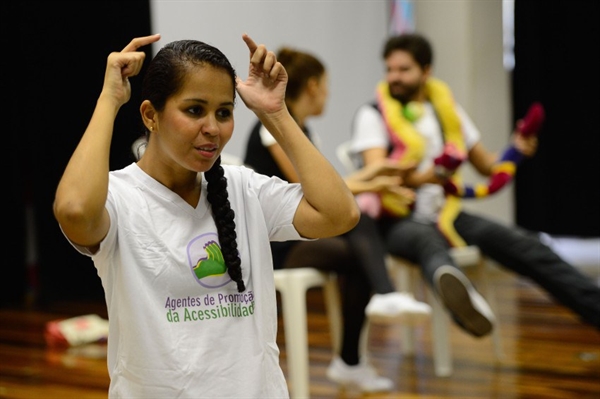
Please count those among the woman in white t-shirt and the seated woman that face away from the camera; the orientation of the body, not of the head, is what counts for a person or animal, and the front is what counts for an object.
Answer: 0

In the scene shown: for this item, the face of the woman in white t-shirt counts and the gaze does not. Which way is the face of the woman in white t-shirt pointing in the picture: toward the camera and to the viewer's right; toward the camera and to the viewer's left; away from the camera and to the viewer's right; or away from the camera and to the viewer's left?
toward the camera and to the viewer's right

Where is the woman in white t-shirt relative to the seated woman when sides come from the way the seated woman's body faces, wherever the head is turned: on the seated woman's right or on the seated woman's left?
on the seated woman's right

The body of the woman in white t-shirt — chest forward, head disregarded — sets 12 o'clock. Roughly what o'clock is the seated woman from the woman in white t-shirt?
The seated woman is roughly at 8 o'clock from the woman in white t-shirt.

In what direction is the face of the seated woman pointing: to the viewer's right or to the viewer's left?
to the viewer's right

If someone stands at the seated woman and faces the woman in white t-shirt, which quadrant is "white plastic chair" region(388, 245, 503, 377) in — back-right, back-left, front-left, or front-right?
back-left

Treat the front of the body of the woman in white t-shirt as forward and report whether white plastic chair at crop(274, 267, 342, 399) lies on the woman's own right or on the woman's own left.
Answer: on the woman's own left

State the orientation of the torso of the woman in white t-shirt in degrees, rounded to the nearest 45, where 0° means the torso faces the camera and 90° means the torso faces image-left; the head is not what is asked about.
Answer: approximately 315°
